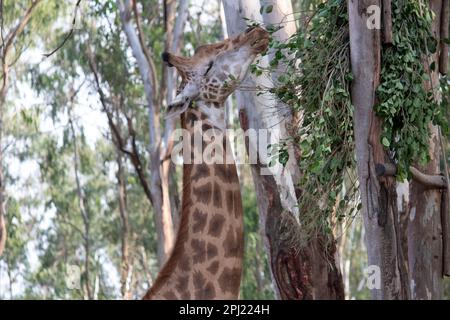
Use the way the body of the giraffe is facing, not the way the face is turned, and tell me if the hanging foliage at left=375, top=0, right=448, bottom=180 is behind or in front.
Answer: in front

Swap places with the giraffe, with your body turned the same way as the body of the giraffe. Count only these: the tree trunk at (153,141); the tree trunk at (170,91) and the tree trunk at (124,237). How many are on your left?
3

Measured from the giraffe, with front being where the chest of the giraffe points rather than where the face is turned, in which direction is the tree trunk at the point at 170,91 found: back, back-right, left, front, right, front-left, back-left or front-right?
left

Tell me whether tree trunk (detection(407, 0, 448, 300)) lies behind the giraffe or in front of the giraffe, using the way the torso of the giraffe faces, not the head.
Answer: in front

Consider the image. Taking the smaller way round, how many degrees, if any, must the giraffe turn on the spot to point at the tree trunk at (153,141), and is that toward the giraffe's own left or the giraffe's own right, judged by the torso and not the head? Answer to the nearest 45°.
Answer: approximately 90° to the giraffe's own left
